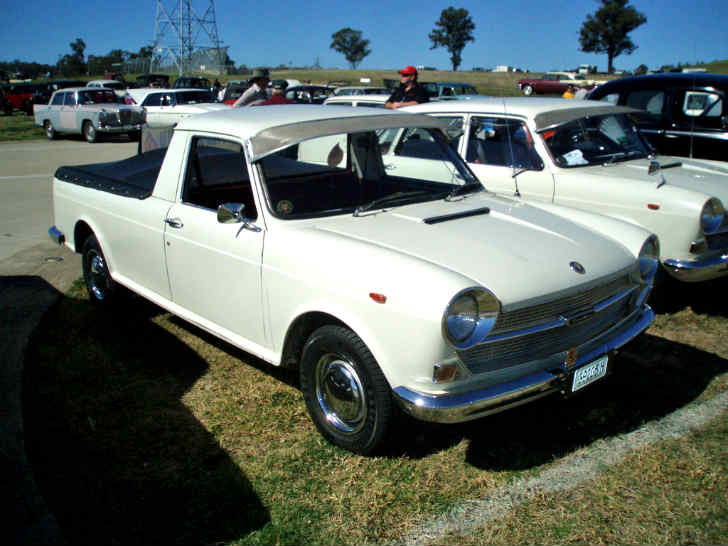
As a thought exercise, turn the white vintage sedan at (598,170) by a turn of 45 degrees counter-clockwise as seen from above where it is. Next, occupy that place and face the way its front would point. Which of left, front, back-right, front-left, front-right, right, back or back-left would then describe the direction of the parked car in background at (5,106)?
back-left

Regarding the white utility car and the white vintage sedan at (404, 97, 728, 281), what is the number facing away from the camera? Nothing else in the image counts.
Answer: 0

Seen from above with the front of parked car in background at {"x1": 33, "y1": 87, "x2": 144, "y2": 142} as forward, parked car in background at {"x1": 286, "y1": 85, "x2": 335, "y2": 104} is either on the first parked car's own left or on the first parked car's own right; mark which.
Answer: on the first parked car's own left

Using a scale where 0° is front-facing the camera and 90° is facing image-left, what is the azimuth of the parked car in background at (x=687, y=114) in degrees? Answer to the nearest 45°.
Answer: approximately 270°

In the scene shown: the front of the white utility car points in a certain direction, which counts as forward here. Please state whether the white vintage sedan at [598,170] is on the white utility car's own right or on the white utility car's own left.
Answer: on the white utility car's own left

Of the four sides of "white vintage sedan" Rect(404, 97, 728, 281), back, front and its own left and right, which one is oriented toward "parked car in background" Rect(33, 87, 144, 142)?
back

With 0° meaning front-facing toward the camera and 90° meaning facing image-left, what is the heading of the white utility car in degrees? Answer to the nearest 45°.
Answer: approximately 315°
